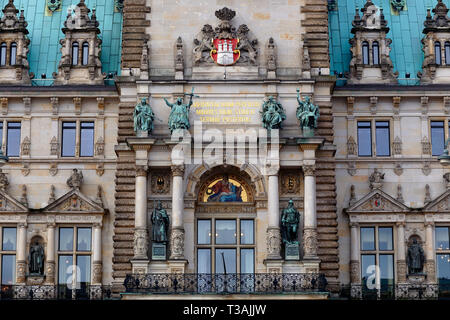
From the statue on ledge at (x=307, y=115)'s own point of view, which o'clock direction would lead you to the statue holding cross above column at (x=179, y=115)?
the statue holding cross above column at (x=179, y=115) is roughly at 3 o'clock from the statue on ledge at (x=307, y=115).

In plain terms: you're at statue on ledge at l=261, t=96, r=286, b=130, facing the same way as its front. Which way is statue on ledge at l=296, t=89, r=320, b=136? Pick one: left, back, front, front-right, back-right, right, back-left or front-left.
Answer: left

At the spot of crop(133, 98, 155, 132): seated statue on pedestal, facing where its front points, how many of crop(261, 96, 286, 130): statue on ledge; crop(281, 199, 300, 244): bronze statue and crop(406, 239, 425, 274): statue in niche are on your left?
3

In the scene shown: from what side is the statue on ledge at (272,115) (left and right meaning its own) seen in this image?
front

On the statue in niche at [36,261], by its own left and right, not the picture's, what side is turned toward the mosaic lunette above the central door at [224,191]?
left

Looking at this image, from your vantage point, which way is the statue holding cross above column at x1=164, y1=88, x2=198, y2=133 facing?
toward the camera

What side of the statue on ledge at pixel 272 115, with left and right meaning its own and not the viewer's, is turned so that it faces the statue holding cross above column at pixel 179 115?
right

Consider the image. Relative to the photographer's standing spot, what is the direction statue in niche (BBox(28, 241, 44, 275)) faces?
facing the viewer

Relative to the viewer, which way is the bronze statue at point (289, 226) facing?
toward the camera
